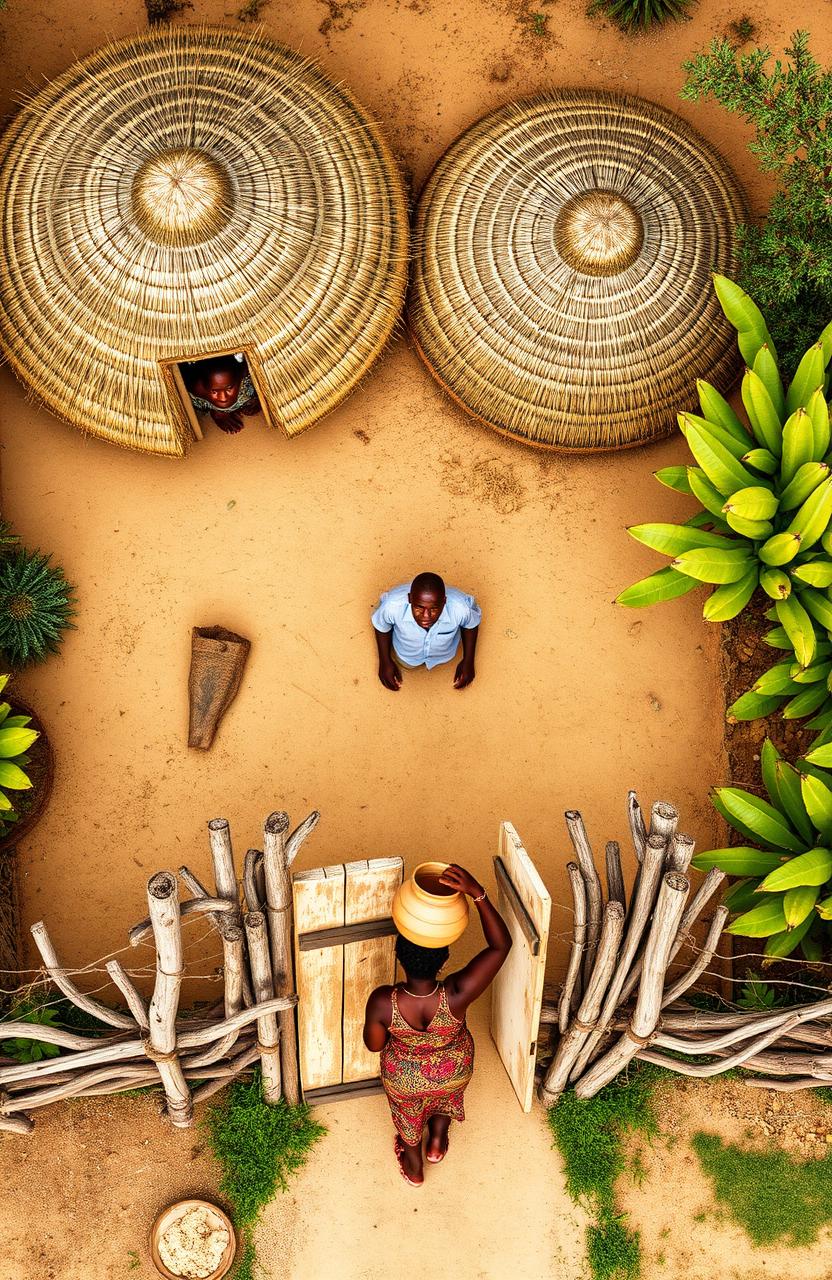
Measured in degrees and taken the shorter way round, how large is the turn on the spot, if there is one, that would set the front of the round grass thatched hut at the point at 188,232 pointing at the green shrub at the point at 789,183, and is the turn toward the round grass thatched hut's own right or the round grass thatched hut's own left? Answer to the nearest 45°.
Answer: approximately 90° to the round grass thatched hut's own left

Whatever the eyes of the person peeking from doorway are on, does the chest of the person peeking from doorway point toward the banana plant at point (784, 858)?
no

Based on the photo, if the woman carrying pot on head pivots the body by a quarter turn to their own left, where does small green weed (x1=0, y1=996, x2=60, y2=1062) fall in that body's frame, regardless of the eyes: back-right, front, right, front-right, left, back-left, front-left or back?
front

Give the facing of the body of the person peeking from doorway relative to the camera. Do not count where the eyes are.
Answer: toward the camera

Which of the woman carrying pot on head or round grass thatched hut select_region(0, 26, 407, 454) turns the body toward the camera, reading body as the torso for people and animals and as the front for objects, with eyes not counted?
the round grass thatched hut

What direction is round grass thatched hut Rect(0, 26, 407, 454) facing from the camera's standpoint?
toward the camera

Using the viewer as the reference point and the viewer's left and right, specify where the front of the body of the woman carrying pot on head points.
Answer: facing away from the viewer

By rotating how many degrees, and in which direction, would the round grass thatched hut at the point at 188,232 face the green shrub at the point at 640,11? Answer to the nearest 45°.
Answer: approximately 90° to its left

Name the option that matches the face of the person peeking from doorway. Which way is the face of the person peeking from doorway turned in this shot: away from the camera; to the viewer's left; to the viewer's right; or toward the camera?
toward the camera

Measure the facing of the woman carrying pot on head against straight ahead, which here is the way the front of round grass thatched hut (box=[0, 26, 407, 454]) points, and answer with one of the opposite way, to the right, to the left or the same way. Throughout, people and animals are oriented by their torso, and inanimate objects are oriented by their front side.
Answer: the opposite way
